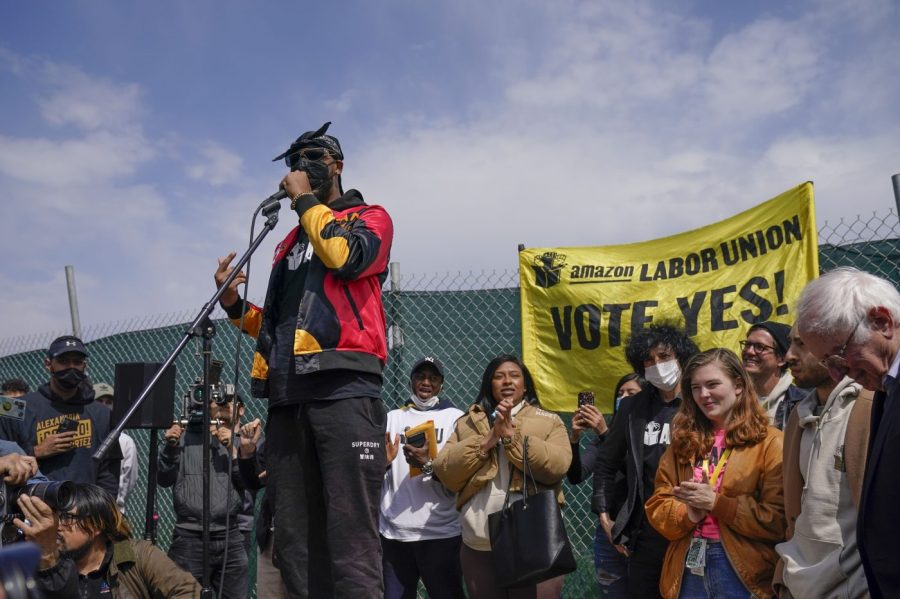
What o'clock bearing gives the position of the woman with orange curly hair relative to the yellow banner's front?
The woman with orange curly hair is roughly at 12 o'clock from the yellow banner.

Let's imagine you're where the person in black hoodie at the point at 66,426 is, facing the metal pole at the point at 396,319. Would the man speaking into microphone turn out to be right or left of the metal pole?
right

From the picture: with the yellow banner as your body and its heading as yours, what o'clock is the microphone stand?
The microphone stand is roughly at 1 o'clock from the yellow banner.

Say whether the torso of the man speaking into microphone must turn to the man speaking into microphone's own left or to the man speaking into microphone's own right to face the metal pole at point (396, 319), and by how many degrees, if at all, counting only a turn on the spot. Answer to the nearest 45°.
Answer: approximately 135° to the man speaking into microphone's own right

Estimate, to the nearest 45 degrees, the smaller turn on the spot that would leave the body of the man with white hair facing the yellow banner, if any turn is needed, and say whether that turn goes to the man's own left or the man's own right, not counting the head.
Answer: approximately 90° to the man's own right

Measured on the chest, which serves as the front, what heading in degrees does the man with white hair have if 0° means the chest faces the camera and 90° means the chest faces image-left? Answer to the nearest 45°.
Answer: approximately 90°

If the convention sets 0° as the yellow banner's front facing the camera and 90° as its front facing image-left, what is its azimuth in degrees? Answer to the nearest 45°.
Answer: approximately 0°
